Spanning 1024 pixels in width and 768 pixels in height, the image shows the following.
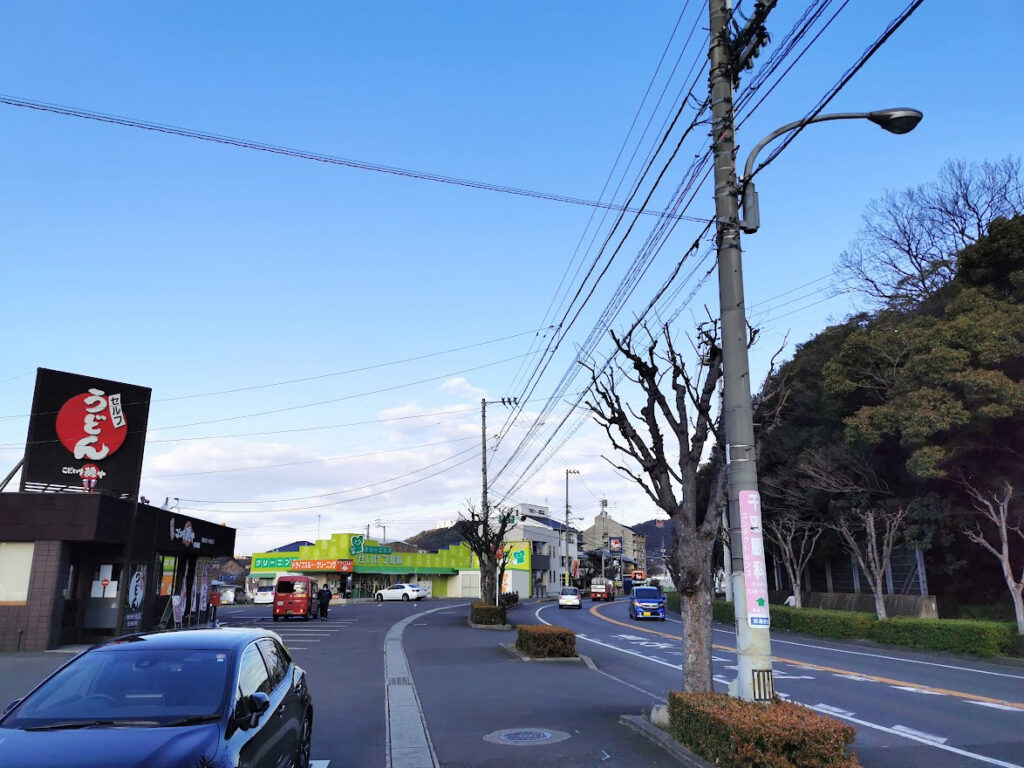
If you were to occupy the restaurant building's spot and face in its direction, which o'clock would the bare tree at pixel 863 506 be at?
The bare tree is roughly at 11 o'clock from the restaurant building.

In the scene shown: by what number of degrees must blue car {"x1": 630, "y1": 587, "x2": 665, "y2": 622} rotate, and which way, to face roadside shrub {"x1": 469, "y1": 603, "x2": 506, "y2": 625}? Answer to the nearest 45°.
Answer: approximately 45° to its right

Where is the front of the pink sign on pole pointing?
toward the camera

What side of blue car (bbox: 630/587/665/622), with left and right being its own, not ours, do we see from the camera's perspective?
front

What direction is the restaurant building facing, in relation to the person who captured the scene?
facing the viewer and to the right of the viewer

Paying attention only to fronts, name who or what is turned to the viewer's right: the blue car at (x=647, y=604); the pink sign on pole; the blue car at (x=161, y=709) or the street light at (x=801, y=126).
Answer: the street light

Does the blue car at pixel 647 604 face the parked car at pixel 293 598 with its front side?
no

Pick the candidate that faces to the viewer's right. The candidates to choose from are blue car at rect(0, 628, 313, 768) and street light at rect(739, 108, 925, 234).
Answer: the street light

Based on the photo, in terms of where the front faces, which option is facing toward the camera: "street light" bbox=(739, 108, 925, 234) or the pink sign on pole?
the pink sign on pole

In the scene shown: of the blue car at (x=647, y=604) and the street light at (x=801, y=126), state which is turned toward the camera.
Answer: the blue car

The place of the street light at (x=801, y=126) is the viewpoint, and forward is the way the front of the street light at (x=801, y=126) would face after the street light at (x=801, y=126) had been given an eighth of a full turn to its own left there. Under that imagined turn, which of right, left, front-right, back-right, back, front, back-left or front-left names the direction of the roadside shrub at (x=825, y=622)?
front-left

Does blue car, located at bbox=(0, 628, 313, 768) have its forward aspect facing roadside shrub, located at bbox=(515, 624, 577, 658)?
no

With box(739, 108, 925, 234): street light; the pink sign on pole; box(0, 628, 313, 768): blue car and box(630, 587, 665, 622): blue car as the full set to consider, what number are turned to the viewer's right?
1

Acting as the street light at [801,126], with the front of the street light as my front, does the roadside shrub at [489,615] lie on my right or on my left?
on my left

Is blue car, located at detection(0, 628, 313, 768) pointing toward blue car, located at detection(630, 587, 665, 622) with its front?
no

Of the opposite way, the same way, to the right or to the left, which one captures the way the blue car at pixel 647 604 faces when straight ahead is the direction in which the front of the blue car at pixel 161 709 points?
the same way

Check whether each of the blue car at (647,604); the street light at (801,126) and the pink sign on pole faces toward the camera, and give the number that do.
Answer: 2

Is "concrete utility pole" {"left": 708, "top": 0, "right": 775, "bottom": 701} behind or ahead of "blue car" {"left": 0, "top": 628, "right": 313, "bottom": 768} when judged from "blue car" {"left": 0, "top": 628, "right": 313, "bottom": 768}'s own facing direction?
behind
